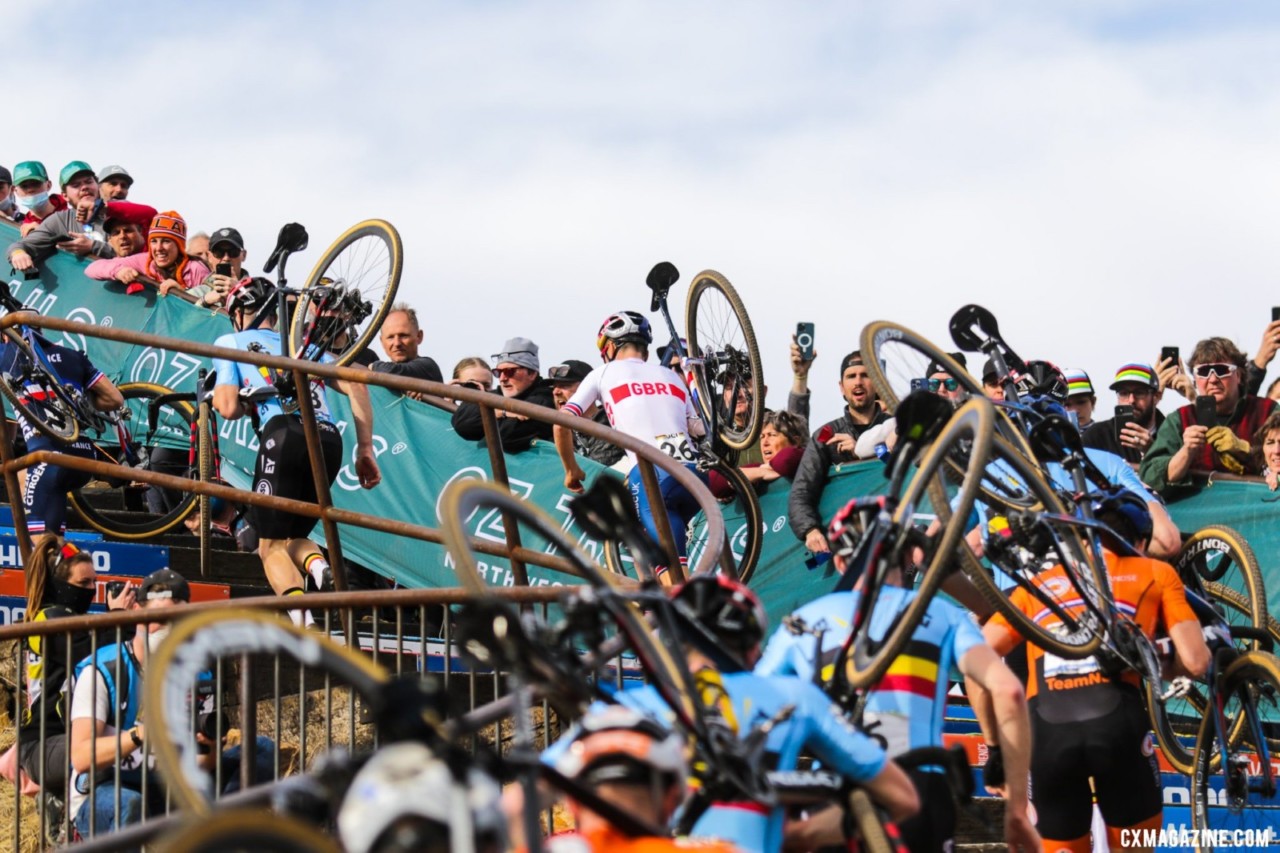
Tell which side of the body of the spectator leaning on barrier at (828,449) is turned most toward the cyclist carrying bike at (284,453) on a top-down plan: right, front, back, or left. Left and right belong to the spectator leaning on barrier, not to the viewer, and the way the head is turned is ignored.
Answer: right

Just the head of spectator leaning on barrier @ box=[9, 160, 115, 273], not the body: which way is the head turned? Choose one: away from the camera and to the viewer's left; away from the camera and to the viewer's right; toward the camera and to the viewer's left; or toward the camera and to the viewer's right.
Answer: toward the camera and to the viewer's right

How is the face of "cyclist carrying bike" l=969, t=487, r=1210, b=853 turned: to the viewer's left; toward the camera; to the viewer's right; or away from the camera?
away from the camera

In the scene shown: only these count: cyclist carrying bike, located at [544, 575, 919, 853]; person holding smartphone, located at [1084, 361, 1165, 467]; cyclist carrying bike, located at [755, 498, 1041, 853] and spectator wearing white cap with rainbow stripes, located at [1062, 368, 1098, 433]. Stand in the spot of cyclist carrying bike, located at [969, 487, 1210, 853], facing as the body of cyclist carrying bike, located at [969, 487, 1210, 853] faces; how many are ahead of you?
2

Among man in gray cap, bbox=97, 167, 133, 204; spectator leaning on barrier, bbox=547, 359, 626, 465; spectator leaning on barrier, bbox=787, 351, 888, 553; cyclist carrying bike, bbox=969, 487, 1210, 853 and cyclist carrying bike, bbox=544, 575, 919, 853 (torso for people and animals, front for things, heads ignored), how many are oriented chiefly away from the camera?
2

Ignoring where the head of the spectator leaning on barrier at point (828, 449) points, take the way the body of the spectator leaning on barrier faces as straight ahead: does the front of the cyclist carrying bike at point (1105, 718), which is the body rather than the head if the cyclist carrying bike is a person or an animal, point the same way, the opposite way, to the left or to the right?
the opposite way

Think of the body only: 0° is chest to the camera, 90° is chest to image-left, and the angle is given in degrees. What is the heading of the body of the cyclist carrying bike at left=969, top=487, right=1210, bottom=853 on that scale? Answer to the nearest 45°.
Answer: approximately 180°

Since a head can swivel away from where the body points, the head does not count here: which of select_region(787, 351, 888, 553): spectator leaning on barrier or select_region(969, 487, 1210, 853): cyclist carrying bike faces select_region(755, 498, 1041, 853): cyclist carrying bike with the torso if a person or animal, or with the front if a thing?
the spectator leaning on barrier

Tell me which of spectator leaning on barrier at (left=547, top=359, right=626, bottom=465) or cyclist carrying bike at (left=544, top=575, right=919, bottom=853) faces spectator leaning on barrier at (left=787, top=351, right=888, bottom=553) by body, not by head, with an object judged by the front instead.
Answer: the cyclist carrying bike
